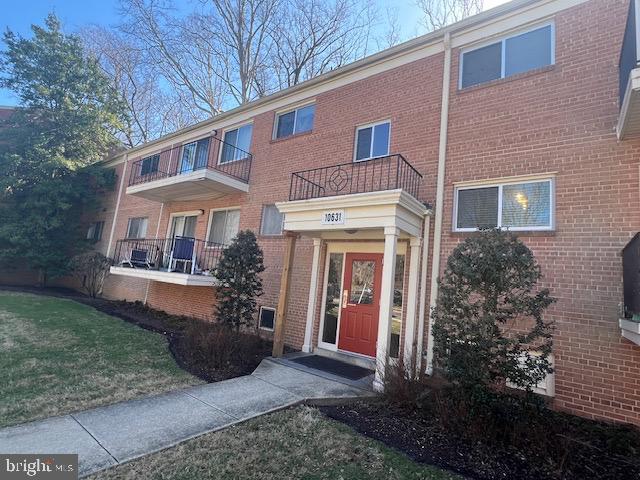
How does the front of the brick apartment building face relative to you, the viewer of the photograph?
facing the viewer and to the left of the viewer

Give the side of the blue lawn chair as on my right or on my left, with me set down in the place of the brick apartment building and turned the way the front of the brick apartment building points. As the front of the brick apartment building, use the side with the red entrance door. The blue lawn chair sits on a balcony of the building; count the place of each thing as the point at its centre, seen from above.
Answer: on my right

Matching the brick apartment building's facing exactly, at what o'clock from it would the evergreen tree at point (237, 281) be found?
The evergreen tree is roughly at 2 o'clock from the brick apartment building.

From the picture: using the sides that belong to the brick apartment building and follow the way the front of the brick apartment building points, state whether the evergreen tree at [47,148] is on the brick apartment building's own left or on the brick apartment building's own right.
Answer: on the brick apartment building's own right
